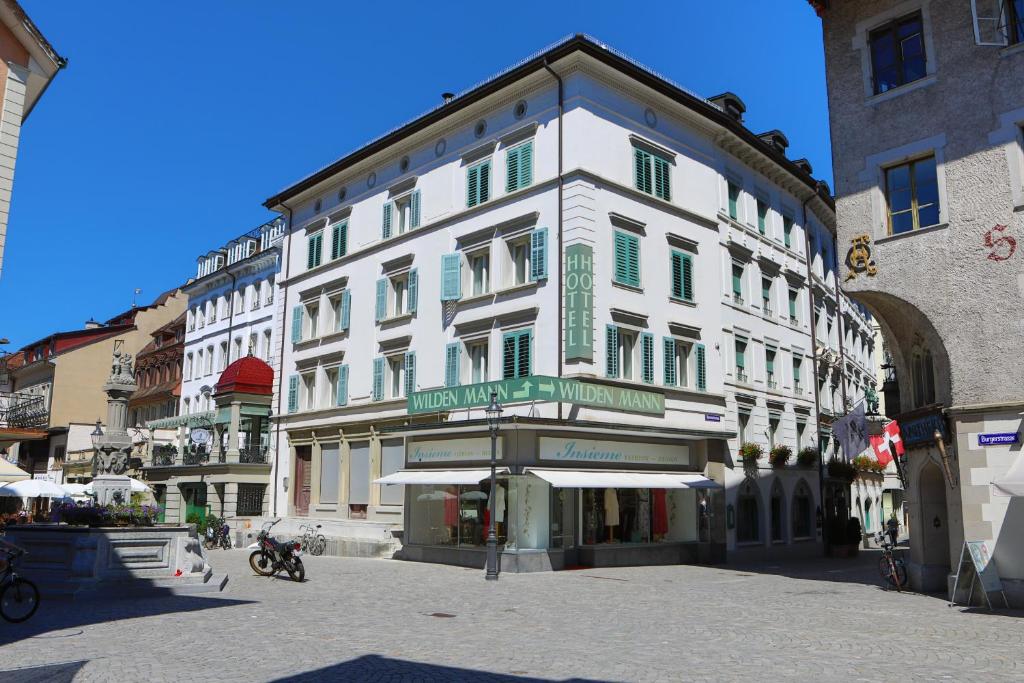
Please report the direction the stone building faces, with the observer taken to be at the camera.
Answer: facing the viewer and to the left of the viewer

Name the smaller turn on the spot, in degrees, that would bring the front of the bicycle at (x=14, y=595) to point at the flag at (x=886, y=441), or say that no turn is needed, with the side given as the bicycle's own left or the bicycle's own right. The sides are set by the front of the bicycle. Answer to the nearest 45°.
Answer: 0° — it already faces it

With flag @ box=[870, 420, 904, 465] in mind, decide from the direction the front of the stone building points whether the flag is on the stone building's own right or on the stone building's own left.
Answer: on the stone building's own right

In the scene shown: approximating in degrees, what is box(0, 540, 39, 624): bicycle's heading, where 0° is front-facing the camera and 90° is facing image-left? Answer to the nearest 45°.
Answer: approximately 270°

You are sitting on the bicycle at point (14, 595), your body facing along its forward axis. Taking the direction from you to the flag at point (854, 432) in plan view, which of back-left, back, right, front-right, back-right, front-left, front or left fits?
front

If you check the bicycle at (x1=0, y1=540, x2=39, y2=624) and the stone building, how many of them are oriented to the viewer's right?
1

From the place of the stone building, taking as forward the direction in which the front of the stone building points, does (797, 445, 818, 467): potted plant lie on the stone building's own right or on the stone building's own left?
on the stone building's own right

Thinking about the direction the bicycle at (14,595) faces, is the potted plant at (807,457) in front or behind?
in front

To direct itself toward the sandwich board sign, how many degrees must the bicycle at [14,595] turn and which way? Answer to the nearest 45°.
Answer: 0° — it already faces it

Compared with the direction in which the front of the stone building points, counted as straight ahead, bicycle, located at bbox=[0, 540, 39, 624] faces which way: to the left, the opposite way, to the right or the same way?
the opposite way

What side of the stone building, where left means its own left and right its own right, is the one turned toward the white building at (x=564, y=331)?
right

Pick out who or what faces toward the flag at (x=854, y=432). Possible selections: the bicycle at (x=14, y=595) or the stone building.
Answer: the bicycle

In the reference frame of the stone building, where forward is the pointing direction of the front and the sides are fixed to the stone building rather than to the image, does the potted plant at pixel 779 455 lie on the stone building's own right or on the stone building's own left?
on the stone building's own right
